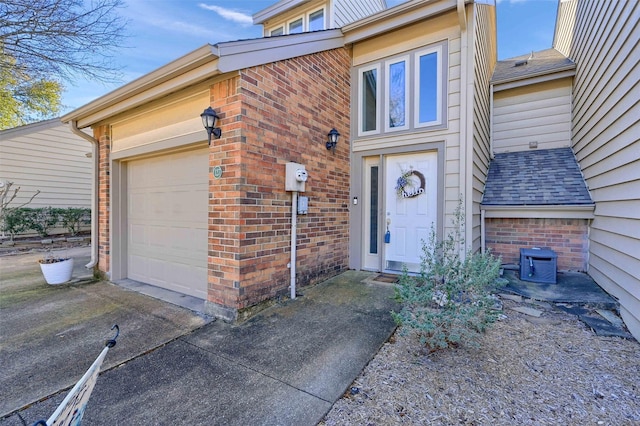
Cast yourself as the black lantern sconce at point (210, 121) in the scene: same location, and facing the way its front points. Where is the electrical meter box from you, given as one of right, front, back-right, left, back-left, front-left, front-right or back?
back-left

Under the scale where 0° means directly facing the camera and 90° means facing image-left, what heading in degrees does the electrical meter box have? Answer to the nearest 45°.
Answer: approximately 315°

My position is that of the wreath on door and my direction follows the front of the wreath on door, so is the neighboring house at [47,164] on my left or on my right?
on my right

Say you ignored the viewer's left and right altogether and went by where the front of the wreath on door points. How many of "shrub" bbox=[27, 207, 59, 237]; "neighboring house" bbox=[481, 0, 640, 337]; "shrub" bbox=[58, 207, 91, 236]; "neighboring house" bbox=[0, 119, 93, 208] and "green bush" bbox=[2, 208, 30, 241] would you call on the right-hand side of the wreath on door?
4

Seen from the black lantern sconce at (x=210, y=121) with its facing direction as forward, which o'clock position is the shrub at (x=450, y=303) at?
The shrub is roughly at 9 o'clock from the black lantern sconce.

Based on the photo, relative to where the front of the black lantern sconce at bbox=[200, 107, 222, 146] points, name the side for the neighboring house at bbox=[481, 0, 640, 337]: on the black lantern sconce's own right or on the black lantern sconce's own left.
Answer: on the black lantern sconce's own left
